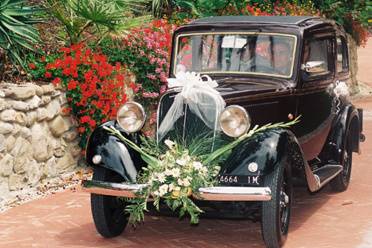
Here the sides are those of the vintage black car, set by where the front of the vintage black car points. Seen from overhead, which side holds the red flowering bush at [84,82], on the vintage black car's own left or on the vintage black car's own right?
on the vintage black car's own right

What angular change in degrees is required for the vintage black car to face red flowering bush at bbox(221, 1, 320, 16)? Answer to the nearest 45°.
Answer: approximately 135° to its right

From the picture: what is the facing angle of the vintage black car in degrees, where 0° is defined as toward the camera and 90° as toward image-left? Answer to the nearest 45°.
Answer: approximately 45°

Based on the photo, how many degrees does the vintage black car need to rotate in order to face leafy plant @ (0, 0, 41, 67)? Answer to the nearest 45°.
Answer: approximately 90° to its right

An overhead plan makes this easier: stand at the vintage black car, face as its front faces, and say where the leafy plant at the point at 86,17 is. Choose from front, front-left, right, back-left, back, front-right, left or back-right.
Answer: right

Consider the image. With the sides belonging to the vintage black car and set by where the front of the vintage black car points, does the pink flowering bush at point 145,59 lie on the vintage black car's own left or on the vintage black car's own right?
on the vintage black car's own right
